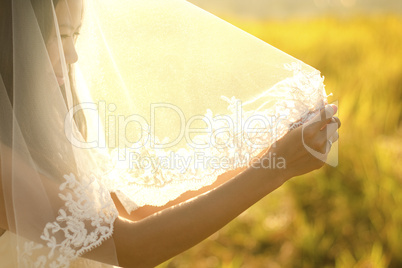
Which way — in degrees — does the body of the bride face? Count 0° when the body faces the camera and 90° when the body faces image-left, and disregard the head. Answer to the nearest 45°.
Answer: approximately 270°

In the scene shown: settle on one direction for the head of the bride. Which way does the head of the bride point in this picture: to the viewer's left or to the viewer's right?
to the viewer's right
